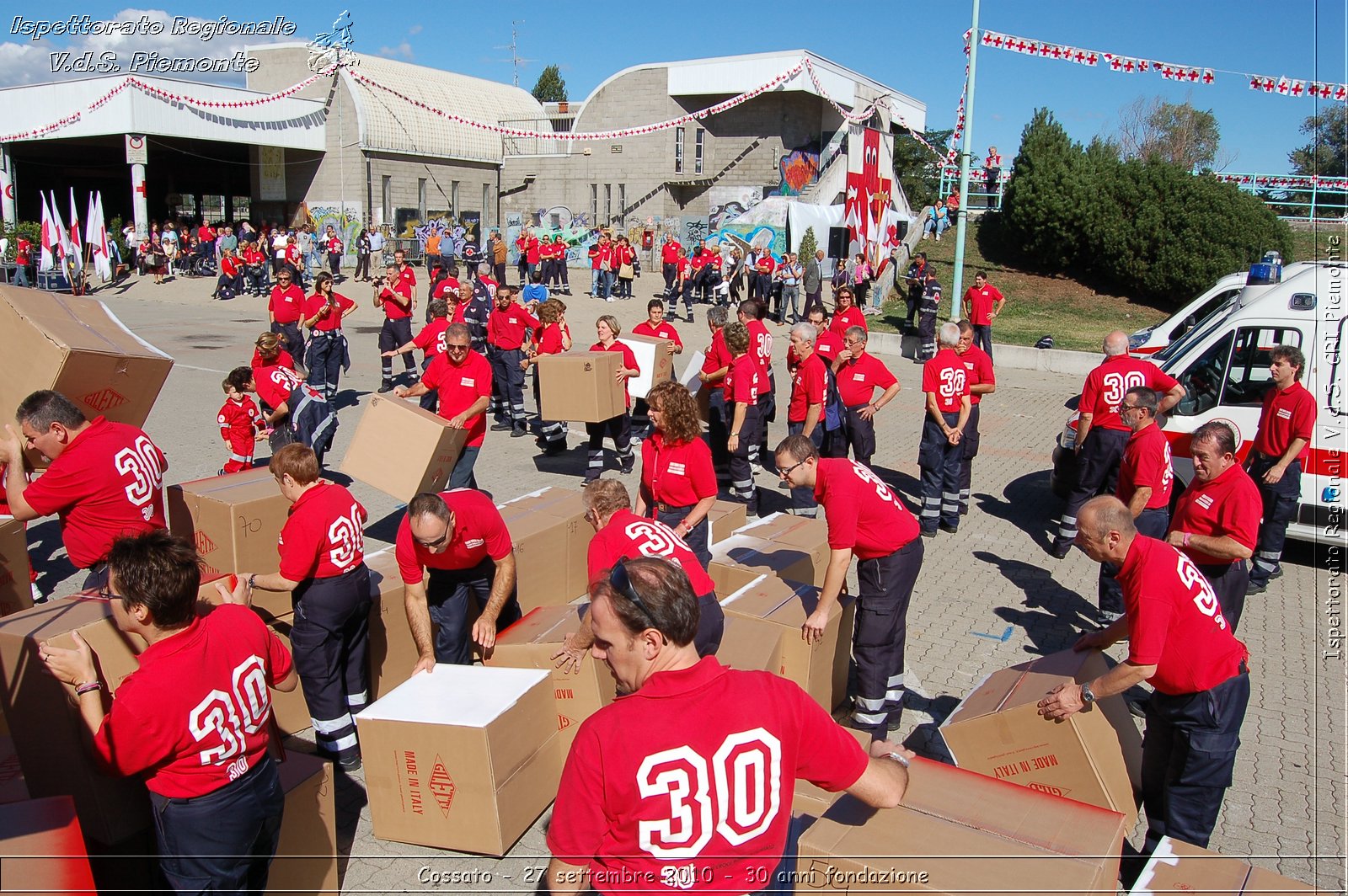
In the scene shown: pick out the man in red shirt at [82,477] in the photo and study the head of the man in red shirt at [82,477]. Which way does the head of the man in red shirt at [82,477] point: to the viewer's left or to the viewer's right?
to the viewer's left

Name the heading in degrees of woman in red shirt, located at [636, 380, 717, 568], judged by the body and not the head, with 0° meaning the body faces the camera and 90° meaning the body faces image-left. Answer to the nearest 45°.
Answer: approximately 45°

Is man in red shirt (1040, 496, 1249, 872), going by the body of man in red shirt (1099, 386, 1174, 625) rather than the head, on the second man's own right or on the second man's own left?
on the second man's own left

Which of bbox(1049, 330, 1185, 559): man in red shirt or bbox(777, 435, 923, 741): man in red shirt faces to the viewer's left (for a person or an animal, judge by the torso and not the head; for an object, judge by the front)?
bbox(777, 435, 923, 741): man in red shirt

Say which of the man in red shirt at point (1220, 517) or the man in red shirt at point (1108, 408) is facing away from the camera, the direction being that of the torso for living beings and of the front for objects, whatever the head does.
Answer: the man in red shirt at point (1108, 408)

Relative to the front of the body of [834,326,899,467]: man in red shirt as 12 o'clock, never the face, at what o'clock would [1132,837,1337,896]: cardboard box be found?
The cardboard box is roughly at 10 o'clock from the man in red shirt.

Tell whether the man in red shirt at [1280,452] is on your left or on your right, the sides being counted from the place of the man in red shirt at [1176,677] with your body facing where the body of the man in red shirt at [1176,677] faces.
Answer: on your right
